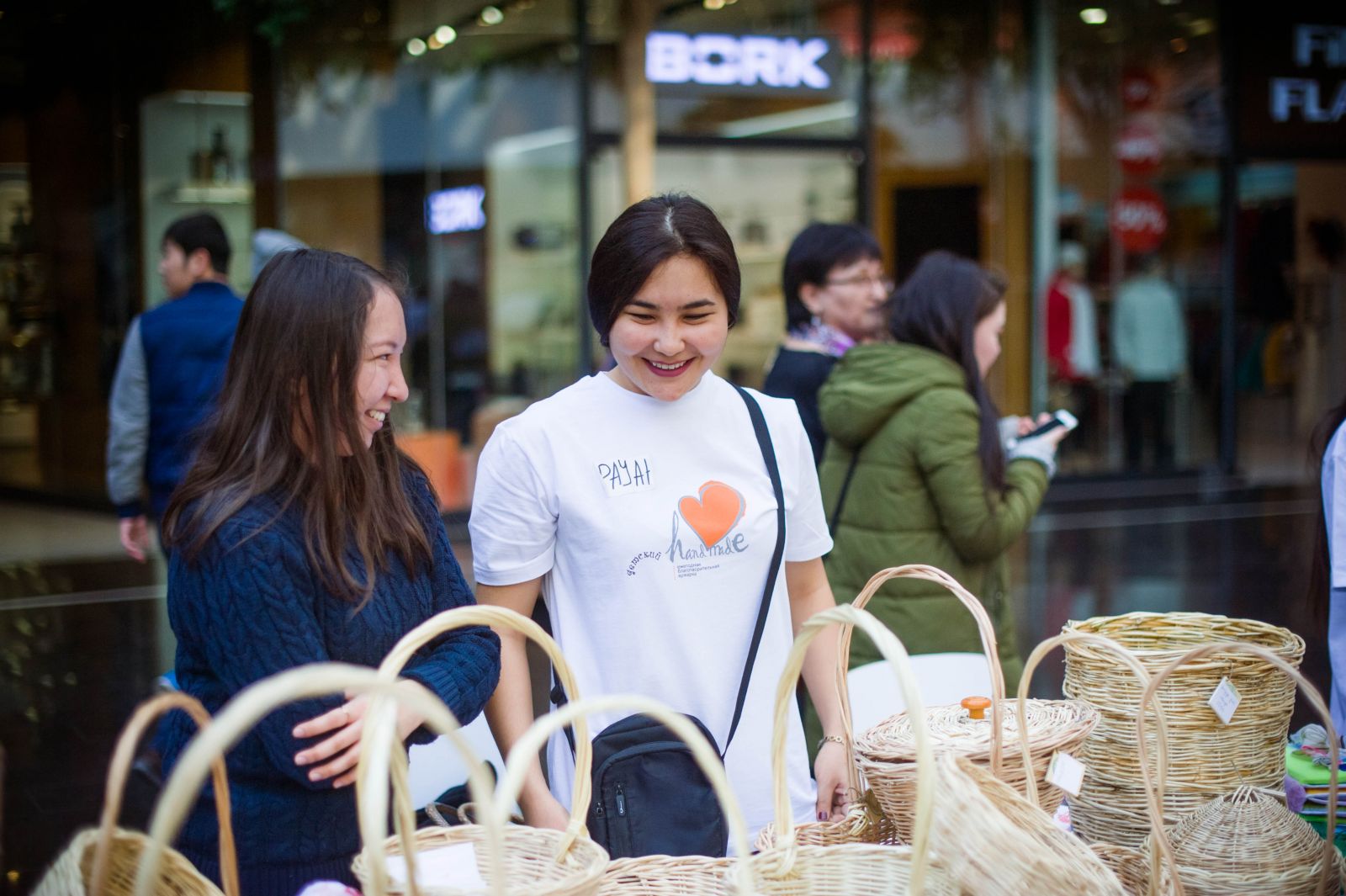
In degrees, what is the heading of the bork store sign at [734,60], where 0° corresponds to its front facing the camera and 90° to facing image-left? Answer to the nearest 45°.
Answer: approximately 0°

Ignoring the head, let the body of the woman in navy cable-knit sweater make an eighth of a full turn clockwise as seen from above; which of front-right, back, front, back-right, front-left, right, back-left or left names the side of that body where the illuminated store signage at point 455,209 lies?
back

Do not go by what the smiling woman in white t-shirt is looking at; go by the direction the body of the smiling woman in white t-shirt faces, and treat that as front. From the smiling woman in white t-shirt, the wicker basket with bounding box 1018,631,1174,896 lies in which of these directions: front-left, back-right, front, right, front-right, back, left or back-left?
front-left

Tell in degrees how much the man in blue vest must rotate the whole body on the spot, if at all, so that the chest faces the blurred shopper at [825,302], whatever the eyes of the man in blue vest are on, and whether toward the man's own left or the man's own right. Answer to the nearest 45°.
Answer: approximately 180°

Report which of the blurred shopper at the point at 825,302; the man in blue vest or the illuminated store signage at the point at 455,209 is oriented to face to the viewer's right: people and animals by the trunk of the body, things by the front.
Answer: the blurred shopper

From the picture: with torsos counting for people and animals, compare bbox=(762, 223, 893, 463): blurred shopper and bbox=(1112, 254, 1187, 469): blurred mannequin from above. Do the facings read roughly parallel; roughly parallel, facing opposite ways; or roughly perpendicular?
roughly perpendicular

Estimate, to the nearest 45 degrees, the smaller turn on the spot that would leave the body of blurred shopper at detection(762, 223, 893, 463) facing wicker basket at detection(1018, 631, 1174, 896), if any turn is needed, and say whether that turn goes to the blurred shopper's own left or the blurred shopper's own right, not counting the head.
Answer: approximately 90° to the blurred shopper's own right

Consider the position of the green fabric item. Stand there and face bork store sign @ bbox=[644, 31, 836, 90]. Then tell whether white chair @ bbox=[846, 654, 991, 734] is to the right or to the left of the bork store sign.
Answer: left

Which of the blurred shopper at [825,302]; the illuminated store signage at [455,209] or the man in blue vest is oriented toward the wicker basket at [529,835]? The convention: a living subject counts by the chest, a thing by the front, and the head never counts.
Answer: the illuminated store signage

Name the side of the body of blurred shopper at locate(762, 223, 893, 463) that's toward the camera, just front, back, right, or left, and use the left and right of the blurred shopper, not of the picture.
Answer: right

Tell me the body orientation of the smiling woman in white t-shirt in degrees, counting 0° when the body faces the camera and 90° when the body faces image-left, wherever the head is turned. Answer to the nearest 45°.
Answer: approximately 0°
